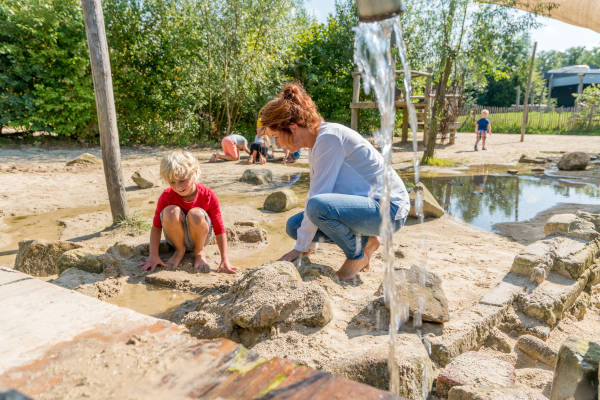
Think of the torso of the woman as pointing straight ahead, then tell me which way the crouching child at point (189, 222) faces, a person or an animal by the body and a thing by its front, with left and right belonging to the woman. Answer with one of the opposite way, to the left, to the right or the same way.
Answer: to the left

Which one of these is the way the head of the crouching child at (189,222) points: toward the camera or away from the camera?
toward the camera

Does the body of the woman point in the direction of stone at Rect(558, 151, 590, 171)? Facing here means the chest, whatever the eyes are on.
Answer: no

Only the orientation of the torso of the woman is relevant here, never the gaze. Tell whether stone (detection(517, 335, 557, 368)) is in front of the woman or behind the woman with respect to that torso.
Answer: behind

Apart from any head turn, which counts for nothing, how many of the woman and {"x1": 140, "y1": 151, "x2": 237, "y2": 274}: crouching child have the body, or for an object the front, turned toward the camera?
1

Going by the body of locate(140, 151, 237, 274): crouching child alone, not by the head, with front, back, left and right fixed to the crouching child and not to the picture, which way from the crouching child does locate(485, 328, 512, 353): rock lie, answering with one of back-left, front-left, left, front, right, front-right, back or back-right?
front-left

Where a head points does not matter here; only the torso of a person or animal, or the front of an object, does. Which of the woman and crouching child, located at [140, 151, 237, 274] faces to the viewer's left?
the woman

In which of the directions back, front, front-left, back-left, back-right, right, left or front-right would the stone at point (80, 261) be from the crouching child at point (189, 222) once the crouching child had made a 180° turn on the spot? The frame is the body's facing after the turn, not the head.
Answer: left

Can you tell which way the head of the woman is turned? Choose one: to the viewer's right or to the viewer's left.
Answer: to the viewer's left

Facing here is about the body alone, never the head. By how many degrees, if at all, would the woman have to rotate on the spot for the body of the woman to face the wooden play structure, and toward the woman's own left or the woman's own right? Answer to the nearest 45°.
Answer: approximately 90° to the woman's own right

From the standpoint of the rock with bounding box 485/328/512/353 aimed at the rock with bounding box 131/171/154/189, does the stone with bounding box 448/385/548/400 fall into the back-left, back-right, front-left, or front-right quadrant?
back-left

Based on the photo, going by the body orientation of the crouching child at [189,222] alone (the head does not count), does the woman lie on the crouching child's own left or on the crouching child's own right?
on the crouching child's own left

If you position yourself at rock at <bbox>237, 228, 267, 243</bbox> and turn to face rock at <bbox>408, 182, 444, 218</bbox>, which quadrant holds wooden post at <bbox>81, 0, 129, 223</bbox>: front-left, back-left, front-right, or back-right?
back-left

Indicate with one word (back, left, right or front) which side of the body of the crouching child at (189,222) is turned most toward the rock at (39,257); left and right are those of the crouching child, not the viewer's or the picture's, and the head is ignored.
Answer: right

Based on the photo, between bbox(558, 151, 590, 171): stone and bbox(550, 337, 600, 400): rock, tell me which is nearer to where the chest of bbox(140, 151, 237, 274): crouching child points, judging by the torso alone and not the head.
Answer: the rock

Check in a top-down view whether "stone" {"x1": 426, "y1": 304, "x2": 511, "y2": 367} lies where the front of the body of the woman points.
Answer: no

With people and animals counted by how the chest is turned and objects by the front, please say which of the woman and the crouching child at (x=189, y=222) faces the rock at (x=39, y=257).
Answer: the woman

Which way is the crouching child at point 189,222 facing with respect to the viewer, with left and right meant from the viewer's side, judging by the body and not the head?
facing the viewer

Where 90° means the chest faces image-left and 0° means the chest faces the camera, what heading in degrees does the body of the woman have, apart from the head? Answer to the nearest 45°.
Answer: approximately 90°

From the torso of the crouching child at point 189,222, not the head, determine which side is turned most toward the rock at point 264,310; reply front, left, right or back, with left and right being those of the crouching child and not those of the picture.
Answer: front

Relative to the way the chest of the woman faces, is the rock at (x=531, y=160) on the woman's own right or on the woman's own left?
on the woman's own right
